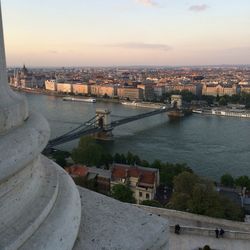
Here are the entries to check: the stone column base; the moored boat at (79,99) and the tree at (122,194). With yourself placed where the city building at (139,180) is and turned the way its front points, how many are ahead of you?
2

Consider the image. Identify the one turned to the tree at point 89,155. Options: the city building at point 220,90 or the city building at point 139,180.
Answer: the city building at point 220,90

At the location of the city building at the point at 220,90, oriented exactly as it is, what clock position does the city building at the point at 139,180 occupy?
the city building at the point at 139,180 is roughly at 12 o'clock from the city building at the point at 220,90.

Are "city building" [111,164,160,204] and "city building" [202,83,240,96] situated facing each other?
no

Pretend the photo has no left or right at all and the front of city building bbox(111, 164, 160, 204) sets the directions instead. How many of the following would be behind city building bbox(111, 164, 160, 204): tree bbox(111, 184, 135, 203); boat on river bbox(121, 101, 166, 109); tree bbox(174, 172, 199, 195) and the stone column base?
1

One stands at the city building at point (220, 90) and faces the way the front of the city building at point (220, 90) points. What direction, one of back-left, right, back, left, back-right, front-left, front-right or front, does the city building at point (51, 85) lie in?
right

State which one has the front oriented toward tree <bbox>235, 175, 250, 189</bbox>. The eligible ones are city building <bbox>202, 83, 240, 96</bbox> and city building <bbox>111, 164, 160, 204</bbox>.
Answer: city building <bbox>202, 83, 240, 96</bbox>

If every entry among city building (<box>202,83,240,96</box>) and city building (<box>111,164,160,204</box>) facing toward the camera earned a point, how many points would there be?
2

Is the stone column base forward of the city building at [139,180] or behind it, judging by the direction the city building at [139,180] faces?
forward

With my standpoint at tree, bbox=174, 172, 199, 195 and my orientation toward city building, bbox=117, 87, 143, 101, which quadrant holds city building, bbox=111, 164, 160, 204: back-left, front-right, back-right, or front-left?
front-left

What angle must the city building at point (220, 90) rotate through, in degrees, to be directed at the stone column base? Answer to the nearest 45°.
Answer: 0° — it already faces it

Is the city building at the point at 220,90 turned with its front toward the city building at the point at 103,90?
no

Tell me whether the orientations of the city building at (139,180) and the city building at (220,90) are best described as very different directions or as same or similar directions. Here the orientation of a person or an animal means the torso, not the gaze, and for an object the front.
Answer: same or similar directions

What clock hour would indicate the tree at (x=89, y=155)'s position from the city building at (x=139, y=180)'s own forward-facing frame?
The tree is roughly at 5 o'clock from the city building.

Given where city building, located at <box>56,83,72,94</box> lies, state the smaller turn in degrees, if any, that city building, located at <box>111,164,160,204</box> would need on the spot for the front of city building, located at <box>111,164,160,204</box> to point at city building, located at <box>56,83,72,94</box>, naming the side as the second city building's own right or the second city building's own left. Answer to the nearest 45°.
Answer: approximately 180°

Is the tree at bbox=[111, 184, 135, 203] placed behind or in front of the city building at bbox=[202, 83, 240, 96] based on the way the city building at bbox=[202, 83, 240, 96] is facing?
in front

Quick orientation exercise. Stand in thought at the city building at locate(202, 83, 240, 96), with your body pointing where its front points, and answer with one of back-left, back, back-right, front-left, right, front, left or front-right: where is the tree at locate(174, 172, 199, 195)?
front

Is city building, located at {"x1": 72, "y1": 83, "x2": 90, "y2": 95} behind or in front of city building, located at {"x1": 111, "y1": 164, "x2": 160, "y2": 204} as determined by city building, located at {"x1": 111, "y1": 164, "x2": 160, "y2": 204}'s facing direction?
behind

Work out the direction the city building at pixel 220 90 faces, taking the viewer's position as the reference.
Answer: facing the viewer

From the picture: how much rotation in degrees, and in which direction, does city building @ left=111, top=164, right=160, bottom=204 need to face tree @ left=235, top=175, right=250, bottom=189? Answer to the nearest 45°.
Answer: approximately 90° to its left

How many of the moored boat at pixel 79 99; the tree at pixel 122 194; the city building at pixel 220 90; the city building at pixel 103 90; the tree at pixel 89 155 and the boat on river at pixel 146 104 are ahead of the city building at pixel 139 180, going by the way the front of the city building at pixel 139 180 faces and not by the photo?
1
